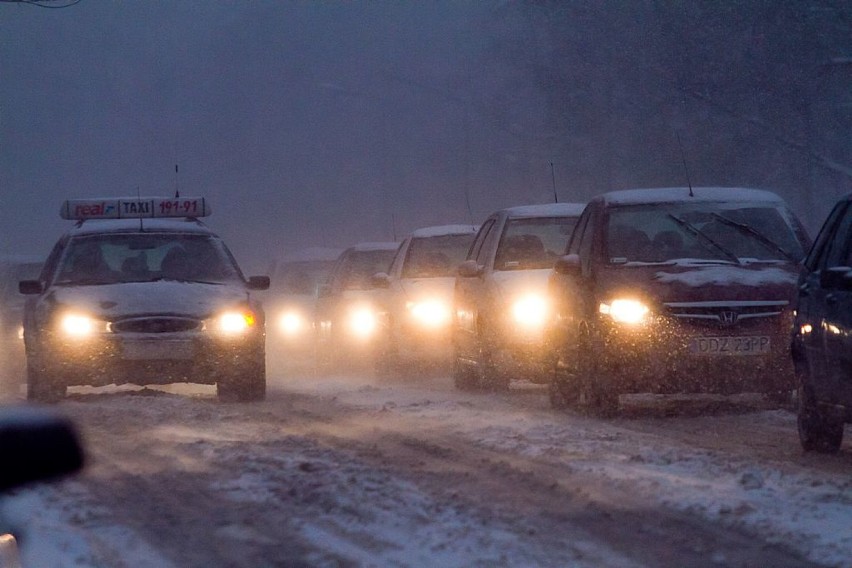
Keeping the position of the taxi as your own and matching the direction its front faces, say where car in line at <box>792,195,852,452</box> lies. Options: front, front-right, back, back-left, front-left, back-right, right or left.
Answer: front-left

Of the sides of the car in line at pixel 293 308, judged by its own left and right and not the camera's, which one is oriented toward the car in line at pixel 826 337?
front

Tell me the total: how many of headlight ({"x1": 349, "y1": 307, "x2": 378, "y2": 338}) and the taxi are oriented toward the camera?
2

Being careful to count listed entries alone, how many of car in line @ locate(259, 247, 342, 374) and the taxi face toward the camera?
2
